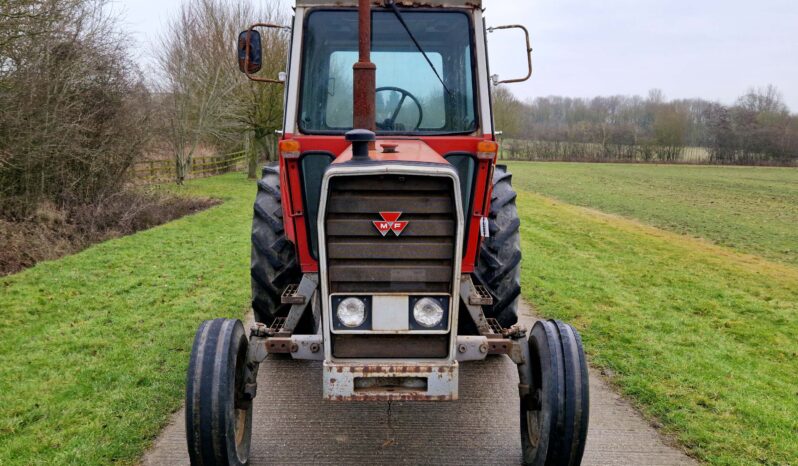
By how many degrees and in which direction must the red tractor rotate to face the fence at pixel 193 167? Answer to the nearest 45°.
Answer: approximately 180°

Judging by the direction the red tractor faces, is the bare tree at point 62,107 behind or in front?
behind

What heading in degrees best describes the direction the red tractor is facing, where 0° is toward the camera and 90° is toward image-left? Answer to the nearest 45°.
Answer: approximately 0°

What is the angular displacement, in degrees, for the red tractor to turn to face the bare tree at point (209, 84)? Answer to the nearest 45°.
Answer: approximately 180°
